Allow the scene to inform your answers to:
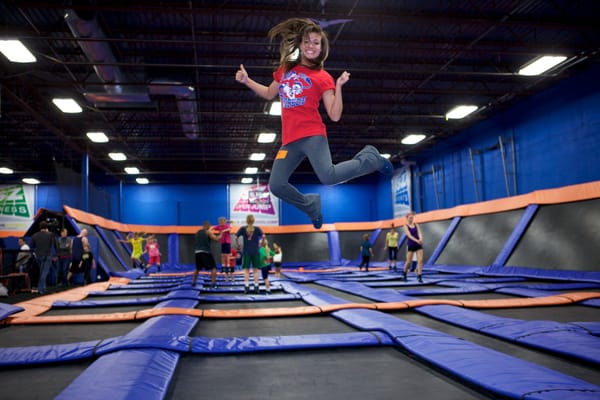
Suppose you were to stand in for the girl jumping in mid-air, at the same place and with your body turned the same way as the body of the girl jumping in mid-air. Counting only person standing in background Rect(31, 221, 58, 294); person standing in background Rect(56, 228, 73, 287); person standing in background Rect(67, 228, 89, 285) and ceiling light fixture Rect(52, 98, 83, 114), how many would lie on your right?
4

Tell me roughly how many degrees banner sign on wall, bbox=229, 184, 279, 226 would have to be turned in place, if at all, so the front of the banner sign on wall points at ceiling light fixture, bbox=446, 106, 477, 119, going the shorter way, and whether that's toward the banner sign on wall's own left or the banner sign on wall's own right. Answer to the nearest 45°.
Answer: approximately 45° to the banner sign on wall's own left

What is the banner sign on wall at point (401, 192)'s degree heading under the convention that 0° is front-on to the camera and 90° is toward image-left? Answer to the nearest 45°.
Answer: approximately 45°

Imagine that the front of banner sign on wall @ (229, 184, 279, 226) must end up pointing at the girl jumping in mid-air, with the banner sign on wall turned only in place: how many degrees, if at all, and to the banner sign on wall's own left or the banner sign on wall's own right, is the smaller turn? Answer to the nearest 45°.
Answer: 0° — it already faces them

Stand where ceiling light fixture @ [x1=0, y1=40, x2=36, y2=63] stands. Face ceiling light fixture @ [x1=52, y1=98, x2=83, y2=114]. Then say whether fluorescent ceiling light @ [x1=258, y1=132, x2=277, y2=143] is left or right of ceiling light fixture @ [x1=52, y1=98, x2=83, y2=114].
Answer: right

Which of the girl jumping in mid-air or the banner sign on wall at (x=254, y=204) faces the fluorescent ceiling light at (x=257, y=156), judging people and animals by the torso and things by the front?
the banner sign on wall

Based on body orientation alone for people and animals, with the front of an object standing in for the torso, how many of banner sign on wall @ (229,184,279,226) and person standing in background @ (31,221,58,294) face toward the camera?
1

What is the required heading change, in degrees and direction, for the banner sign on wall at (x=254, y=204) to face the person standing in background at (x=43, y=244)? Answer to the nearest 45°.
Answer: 0° — it already faces them

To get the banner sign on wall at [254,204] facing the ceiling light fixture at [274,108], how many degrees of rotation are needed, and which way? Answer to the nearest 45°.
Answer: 0° — it already faces it
